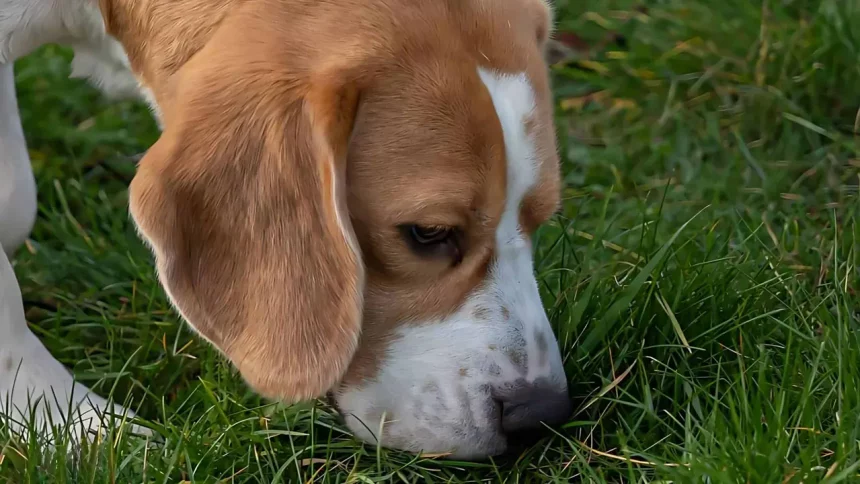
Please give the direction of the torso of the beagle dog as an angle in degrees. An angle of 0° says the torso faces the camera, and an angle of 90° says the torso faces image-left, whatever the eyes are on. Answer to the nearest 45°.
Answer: approximately 315°
